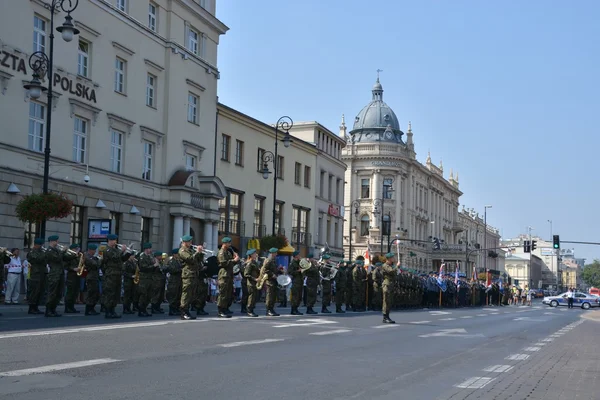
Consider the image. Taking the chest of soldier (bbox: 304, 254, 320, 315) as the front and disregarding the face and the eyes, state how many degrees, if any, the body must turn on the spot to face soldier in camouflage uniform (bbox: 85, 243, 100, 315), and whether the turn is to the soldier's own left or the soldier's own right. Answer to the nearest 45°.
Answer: approximately 90° to the soldier's own right

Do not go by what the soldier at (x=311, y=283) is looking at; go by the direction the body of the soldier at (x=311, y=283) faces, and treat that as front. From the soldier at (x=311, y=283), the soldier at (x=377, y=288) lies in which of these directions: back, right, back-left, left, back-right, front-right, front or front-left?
left

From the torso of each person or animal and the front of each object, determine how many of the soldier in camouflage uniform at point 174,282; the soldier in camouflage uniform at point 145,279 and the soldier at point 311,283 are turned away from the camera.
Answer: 0

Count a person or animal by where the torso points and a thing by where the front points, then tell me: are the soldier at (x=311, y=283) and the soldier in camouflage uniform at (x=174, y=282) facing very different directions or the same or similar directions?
same or similar directions

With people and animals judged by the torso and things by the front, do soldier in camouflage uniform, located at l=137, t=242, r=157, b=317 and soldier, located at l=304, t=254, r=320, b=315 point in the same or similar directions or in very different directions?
same or similar directions

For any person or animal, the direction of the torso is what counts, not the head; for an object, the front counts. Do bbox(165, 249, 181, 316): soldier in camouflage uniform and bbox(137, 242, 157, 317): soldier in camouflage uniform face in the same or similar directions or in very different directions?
same or similar directions

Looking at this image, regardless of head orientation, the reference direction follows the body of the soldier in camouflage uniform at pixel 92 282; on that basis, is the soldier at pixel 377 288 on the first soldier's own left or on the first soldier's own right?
on the first soldier's own left

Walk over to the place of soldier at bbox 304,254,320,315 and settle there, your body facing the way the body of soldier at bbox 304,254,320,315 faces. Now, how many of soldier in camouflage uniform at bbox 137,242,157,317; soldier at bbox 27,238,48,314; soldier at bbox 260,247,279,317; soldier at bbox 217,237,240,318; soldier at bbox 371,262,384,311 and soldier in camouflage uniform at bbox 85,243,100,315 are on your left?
1

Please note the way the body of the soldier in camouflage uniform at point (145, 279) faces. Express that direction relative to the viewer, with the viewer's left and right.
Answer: facing the viewer and to the right of the viewer

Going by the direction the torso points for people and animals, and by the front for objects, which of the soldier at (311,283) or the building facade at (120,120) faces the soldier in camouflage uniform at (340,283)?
the building facade

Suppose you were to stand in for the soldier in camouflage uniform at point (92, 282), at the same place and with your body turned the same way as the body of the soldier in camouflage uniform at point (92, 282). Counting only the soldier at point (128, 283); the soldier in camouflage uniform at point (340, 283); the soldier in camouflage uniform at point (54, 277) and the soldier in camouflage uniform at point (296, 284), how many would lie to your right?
1
